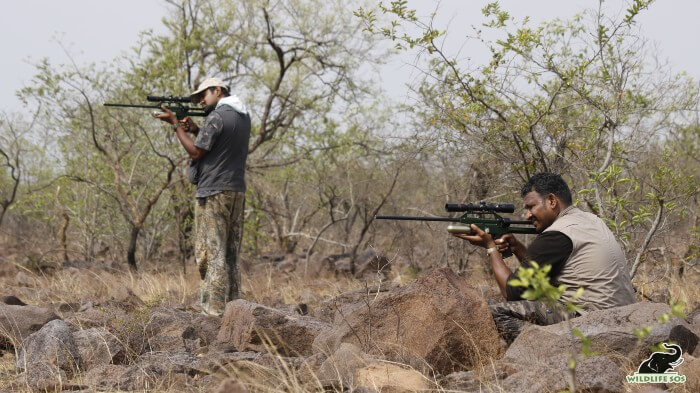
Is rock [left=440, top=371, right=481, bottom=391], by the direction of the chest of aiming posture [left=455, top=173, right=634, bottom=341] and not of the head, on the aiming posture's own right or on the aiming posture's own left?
on the aiming posture's own left

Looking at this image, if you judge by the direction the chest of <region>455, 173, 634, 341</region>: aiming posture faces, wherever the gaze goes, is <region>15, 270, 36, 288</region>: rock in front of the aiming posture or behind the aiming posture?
in front

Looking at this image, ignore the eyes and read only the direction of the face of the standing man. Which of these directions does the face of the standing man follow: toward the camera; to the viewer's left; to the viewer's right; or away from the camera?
to the viewer's left

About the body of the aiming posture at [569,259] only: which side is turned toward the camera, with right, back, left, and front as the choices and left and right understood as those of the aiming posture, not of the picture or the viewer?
left

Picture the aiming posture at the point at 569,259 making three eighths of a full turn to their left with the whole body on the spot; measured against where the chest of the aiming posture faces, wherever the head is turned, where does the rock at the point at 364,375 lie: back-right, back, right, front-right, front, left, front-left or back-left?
right

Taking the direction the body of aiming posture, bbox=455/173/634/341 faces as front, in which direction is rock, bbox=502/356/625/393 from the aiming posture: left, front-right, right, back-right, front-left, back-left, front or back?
left

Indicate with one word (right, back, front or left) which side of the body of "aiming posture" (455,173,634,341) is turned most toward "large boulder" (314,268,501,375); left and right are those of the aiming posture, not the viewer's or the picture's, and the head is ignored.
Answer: front

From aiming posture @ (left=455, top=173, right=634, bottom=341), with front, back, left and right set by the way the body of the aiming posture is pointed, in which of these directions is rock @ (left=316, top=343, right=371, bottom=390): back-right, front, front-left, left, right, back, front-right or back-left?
front-left

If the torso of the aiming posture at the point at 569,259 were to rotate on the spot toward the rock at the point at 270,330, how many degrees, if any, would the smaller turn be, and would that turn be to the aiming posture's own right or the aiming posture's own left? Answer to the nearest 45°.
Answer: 0° — they already face it
